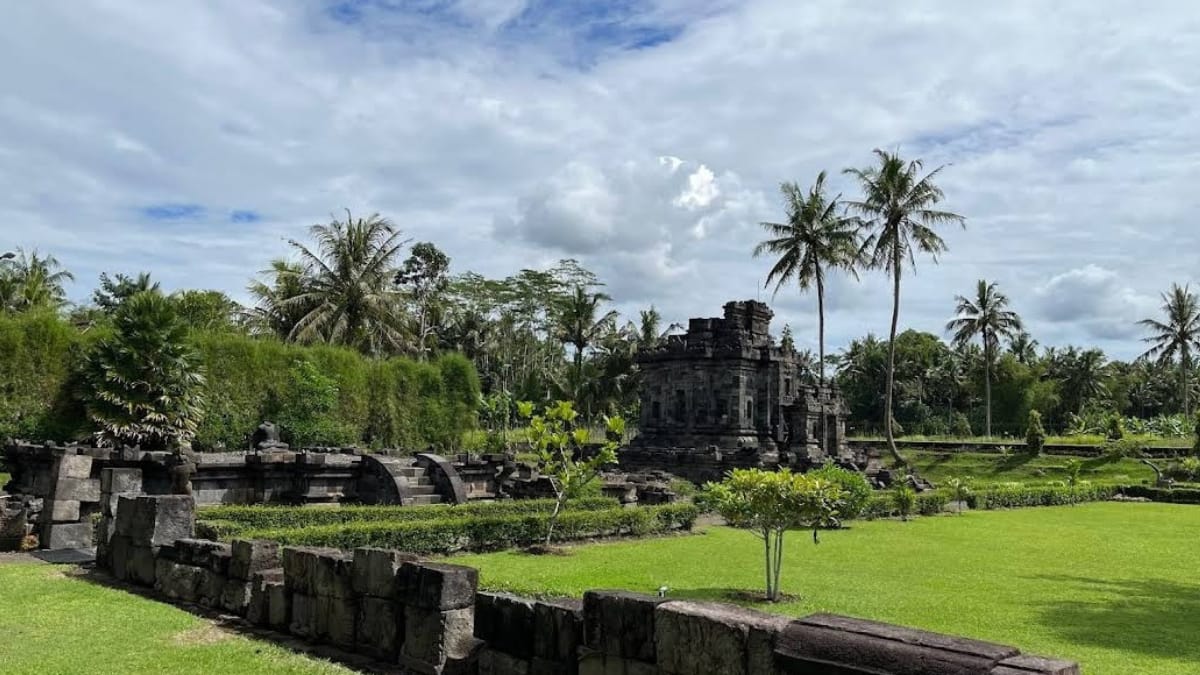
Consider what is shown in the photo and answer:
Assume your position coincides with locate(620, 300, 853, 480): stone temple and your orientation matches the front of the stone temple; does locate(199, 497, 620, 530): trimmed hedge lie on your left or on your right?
on your right

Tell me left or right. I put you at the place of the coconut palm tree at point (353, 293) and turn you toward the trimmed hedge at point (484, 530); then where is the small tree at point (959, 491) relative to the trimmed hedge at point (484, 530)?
left

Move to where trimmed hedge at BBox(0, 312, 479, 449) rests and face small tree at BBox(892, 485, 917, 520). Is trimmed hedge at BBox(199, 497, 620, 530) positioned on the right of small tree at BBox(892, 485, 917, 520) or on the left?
right

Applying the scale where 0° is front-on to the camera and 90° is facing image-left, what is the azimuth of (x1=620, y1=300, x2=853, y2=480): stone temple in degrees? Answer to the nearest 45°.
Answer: approximately 315°

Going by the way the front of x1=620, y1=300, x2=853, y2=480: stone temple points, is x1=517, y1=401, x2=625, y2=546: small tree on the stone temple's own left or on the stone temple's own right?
on the stone temple's own right

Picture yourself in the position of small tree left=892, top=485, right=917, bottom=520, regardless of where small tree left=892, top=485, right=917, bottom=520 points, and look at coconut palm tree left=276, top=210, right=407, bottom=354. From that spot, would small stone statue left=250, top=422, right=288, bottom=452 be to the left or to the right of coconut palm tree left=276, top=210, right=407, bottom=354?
left
